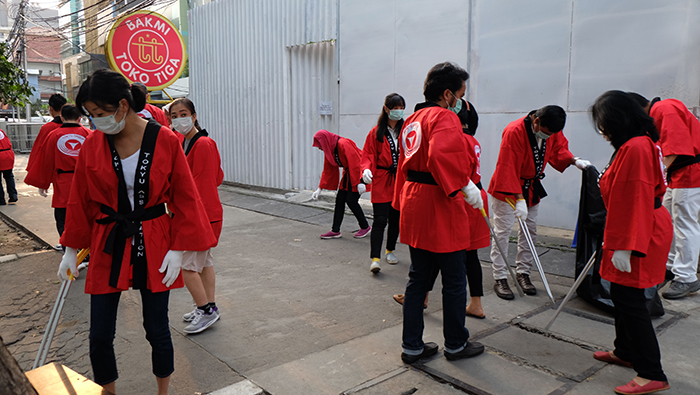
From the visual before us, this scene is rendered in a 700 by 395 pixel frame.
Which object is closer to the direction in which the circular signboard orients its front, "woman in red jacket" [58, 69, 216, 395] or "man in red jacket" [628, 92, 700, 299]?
the woman in red jacket

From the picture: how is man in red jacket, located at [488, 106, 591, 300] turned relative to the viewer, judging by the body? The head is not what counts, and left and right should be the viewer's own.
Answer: facing the viewer and to the right of the viewer

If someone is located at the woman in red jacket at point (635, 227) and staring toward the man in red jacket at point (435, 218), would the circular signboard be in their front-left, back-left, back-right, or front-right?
front-right

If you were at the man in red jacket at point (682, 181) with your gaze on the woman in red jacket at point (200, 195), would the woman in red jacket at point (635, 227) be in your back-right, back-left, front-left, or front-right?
front-left

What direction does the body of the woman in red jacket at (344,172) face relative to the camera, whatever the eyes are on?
to the viewer's left

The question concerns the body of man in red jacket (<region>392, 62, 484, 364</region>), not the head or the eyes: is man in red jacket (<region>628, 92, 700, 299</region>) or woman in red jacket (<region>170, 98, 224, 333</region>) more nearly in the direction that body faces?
the man in red jacket

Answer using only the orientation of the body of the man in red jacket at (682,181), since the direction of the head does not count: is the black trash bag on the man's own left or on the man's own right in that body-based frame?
on the man's own left

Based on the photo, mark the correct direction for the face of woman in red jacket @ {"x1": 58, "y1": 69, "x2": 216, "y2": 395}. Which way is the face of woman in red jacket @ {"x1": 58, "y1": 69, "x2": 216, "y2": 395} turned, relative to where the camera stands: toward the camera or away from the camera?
toward the camera

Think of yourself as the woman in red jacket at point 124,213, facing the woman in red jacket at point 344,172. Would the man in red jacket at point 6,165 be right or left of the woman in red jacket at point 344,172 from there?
left

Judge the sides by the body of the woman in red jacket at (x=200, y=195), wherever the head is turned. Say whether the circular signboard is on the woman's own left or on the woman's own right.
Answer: on the woman's own right

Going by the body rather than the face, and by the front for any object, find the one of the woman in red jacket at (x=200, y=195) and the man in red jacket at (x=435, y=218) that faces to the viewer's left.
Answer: the woman in red jacket

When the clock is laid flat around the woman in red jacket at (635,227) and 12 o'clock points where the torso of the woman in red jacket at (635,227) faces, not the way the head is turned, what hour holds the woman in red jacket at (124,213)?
the woman in red jacket at (124,213) is roughly at 11 o'clock from the woman in red jacket at (635,227).

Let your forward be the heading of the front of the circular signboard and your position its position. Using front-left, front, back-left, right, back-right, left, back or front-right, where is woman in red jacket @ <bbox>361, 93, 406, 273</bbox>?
front-left
